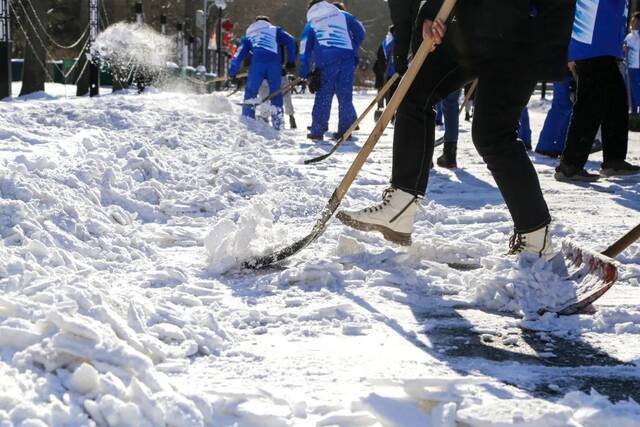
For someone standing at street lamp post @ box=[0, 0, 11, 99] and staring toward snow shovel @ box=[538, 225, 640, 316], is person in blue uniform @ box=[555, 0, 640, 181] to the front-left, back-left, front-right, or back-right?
front-left

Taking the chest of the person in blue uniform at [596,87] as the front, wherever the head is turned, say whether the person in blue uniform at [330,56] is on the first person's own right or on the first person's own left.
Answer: on the first person's own left

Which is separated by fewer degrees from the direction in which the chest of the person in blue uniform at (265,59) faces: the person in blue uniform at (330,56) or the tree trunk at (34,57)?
the tree trunk

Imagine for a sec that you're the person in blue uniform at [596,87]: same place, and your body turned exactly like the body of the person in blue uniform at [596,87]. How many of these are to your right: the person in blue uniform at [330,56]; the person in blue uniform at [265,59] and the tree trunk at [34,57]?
0

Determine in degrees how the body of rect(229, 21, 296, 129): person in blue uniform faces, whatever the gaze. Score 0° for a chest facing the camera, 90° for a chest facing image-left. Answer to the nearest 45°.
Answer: approximately 180°

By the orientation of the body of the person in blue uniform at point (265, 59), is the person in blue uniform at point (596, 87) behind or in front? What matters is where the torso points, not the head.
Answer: behind

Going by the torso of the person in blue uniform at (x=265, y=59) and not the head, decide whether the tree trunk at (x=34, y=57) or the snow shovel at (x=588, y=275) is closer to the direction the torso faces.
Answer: the tree trunk

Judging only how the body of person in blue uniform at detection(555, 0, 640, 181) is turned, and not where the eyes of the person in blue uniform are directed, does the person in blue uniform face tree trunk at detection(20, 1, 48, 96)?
no

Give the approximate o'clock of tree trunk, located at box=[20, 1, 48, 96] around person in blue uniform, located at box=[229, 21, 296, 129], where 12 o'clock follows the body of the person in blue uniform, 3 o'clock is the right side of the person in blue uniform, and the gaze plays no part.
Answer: The tree trunk is roughly at 10 o'clock from the person in blue uniform.

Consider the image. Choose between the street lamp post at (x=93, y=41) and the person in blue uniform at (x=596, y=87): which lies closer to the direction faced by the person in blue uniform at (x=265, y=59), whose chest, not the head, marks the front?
the street lamp post

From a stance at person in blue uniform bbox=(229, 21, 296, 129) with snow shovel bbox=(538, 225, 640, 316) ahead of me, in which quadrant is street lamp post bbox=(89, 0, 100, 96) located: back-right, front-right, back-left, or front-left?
back-right
